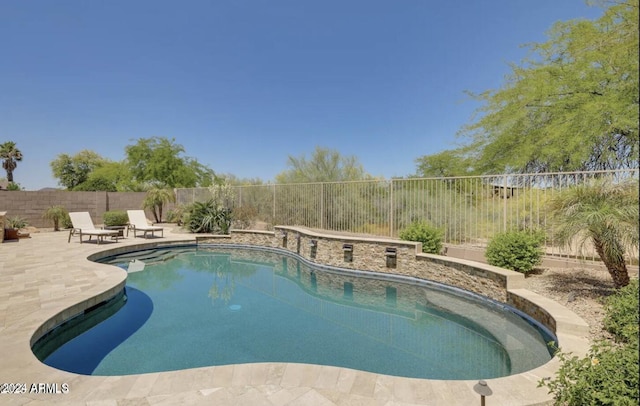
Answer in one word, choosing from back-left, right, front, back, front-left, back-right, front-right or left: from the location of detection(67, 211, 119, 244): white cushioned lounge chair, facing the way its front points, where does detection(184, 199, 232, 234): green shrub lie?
front-left

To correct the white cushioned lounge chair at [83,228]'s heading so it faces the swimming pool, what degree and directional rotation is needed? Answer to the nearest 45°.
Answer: approximately 45° to its right

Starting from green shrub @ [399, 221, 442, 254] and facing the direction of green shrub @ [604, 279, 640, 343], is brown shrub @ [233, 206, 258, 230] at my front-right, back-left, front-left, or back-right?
back-right

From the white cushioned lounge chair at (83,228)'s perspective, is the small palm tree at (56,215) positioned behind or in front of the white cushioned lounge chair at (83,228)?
behind

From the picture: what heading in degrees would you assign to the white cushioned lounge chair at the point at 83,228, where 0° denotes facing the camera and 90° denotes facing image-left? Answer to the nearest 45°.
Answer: approximately 315°

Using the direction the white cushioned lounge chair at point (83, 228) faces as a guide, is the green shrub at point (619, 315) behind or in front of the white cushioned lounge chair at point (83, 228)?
in front

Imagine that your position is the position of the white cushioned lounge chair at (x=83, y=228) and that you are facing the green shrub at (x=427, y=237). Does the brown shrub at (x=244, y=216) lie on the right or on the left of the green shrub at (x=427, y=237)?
left

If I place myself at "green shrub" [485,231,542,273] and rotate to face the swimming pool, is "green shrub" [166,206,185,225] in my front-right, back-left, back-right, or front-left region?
front-right

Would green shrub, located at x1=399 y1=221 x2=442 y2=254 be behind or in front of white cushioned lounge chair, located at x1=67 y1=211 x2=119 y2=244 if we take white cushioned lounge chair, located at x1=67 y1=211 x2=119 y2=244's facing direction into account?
in front

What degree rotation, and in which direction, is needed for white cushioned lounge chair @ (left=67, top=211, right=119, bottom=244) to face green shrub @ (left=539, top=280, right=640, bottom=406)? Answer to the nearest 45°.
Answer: approximately 45° to its right

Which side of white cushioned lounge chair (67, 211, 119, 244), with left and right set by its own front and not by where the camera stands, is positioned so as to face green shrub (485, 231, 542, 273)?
front

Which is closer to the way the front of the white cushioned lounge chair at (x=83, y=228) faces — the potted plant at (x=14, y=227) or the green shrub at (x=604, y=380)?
the green shrub

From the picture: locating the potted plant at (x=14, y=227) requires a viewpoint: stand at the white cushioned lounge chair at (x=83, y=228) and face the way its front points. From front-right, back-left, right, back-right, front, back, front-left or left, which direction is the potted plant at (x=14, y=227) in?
back

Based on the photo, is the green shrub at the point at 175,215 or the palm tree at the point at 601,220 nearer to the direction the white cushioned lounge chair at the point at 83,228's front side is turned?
the palm tree

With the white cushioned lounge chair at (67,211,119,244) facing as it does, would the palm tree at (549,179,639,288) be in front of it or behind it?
in front
